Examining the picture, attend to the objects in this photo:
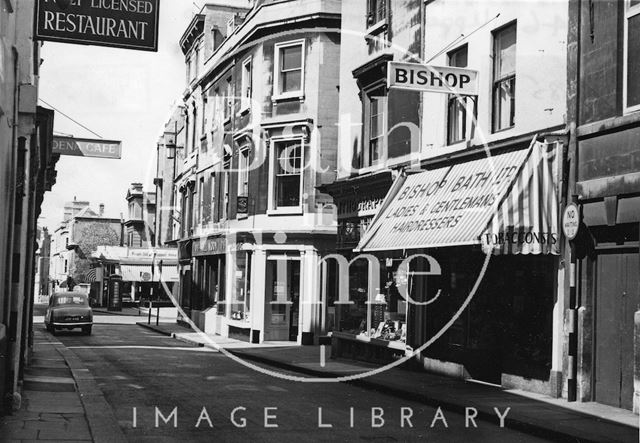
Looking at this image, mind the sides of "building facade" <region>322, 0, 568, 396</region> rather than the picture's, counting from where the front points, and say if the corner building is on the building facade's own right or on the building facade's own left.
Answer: on the building facade's own right

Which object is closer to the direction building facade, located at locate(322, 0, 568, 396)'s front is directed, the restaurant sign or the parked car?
the restaurant sign

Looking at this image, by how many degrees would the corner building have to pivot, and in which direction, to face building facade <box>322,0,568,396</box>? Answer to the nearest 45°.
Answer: approximately 45° to its left

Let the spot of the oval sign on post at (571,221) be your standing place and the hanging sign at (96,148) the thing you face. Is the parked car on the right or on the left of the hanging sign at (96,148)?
right
